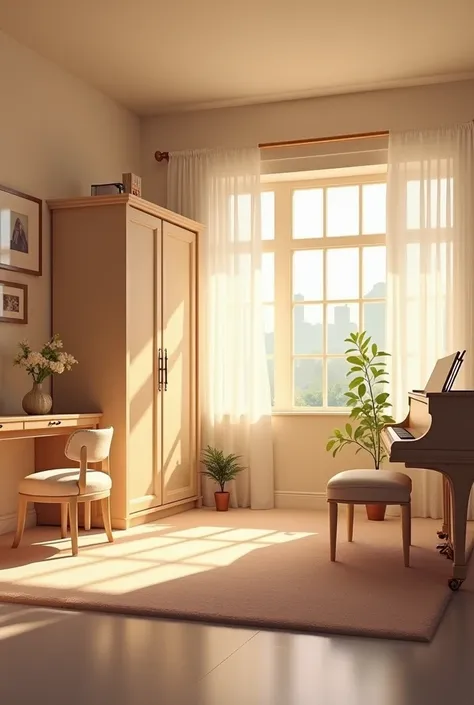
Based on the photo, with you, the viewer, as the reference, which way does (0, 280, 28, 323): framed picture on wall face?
facing the viewer and to the right of the viewer

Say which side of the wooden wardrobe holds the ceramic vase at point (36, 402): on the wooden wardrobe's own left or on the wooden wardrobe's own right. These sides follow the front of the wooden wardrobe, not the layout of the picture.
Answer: on the wooden wardrobe's own right

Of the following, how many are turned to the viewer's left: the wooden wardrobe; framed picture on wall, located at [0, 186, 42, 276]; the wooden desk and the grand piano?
1

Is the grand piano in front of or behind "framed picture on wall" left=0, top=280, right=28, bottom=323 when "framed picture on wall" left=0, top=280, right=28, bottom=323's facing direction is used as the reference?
in front

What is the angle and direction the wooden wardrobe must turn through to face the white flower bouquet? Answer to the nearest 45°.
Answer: approximately 90° to its right

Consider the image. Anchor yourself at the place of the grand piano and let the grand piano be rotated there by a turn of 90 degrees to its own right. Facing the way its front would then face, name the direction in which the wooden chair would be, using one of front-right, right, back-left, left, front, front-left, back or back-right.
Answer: left

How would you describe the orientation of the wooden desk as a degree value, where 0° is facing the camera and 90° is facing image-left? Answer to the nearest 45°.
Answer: approximately 315°

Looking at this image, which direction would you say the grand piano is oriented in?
to the viewer's left

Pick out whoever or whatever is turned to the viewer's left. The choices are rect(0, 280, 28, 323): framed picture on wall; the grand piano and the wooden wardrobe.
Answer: the grand piano

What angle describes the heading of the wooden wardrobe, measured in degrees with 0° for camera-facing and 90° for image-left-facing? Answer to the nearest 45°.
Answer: approximately 315°
